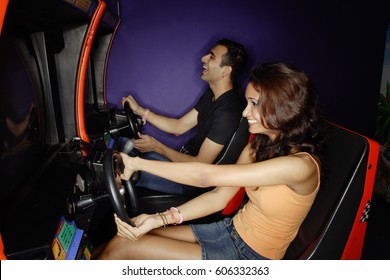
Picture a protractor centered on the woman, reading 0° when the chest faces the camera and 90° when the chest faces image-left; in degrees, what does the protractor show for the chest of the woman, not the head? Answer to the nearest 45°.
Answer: approximately 90°

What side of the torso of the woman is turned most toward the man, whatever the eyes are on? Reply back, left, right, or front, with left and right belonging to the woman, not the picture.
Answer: right

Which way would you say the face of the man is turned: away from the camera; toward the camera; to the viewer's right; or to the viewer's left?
to the viewer's left

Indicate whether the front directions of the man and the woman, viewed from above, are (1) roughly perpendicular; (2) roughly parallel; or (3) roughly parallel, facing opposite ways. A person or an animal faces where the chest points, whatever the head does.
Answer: roughly parallel

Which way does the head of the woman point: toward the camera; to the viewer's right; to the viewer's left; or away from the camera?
to the viewer's left

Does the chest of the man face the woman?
no

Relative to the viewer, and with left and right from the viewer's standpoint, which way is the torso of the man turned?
facing to the left of the viewer

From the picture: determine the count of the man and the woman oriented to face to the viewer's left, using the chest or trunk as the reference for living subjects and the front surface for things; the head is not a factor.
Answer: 2
